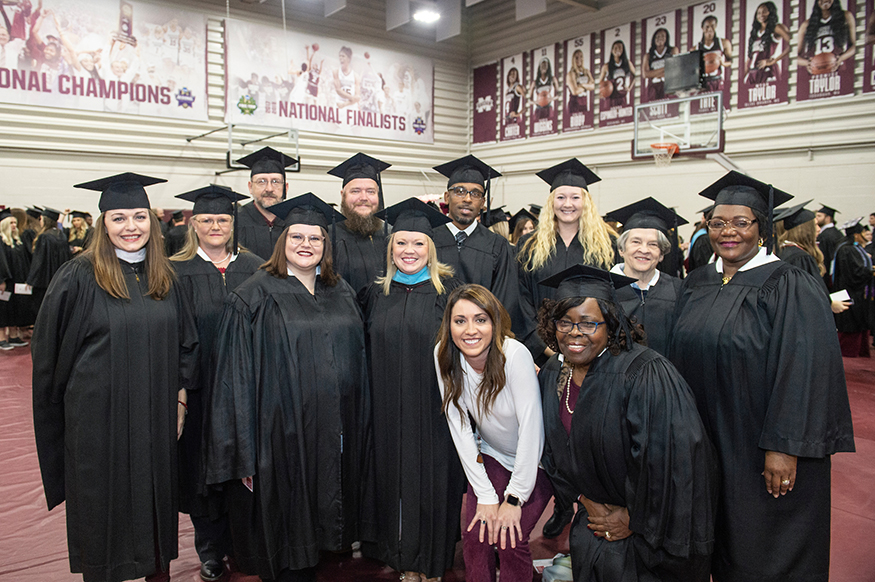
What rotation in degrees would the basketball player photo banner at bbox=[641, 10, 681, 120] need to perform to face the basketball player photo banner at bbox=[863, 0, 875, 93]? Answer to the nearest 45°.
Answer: approximately 90° to its left

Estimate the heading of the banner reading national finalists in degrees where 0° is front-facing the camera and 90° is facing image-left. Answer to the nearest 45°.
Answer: approximately 315°

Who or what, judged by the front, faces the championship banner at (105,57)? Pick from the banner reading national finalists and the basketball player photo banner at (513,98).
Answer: the basketball player photo banner

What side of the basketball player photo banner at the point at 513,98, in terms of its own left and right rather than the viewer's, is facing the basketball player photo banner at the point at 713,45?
left

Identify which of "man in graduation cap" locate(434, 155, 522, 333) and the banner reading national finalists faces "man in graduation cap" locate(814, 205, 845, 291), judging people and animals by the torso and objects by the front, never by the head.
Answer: the banner reading national finalists

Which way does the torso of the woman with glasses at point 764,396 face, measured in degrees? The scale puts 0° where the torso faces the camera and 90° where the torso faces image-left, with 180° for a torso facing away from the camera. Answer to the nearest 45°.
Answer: approximately 45°

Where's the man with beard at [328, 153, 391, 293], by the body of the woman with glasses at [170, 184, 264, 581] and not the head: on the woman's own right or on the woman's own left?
on the woman's own left

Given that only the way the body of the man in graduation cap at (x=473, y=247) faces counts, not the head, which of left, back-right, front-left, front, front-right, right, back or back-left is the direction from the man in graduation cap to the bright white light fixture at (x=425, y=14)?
back

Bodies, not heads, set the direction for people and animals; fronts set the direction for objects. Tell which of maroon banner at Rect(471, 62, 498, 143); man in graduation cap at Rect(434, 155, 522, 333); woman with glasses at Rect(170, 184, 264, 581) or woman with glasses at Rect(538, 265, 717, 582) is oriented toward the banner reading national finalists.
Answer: the maroon banner

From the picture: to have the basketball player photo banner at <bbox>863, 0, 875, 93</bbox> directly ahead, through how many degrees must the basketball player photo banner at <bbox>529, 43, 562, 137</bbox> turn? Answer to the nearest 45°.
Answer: approximately 90° to its left
